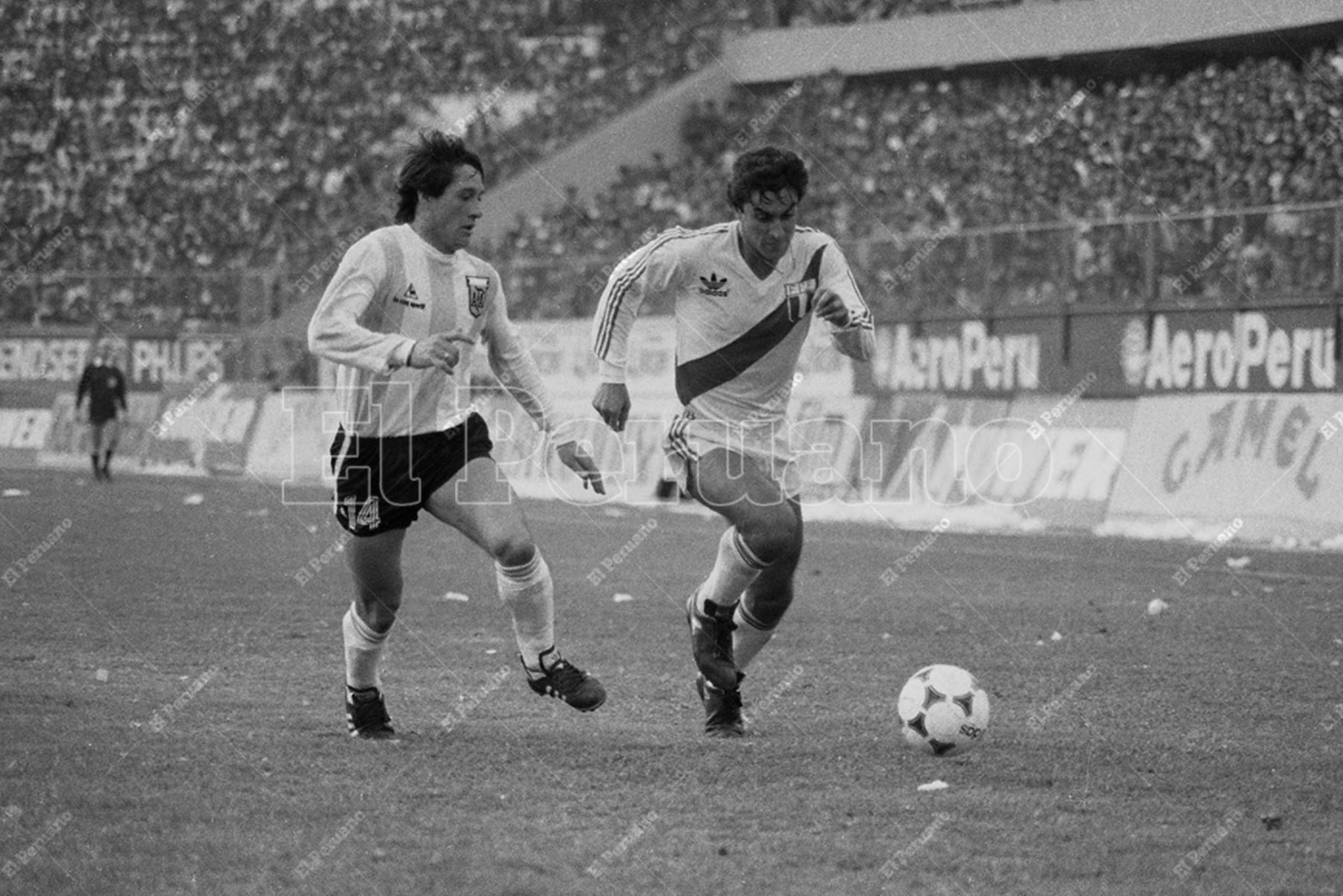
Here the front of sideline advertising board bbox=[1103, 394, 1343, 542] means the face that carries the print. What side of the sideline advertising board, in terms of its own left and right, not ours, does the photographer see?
front

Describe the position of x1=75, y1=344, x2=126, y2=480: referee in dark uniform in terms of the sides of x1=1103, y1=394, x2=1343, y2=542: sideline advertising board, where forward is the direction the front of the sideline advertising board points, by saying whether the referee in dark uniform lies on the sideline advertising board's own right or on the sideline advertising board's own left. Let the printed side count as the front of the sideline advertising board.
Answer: on the sideline advertising board's own right

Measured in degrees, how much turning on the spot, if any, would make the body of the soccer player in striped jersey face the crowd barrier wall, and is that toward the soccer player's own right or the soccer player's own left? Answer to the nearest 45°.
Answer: approximately 90° to the soccer player's own left

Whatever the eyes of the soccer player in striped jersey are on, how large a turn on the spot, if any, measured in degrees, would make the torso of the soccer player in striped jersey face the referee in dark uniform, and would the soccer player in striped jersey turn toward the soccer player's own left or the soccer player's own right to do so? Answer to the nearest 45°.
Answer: approximately 135° to the soccer player's own left

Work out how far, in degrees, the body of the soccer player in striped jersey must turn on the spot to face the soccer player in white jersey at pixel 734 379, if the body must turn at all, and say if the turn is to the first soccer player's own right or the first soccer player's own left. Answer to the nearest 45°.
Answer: approximately 45° to the first soccer player's own left

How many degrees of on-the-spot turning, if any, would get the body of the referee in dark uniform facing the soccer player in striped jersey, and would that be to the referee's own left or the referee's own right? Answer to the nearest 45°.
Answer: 0° — they already face them

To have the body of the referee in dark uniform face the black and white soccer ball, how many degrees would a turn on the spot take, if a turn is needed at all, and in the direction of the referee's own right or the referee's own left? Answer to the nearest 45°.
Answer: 0° — they already face it

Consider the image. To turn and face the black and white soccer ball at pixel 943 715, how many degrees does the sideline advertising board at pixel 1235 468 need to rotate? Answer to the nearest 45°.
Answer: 0° — it already faces it

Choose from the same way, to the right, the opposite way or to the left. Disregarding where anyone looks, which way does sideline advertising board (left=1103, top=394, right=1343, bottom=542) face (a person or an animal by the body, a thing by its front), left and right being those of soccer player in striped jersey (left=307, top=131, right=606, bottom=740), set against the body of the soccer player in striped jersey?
to the right

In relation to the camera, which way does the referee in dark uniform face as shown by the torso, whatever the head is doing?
toward the camera

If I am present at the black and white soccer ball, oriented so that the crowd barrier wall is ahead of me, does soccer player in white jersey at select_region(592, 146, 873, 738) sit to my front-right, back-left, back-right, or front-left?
front-left

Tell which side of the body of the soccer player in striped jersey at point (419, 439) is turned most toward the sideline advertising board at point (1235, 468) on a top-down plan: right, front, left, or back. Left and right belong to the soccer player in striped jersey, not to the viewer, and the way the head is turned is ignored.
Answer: left

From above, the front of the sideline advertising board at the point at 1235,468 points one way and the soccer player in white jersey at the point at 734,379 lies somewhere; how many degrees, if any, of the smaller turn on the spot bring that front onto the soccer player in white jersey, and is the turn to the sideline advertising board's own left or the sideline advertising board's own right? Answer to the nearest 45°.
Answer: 0° — it already faces them

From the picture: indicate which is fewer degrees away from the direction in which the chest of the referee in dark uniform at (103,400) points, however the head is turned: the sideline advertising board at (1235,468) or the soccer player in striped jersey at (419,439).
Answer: the soccer player in striped jersey

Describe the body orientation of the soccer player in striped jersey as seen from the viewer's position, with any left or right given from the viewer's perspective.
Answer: facing the viewer and to the right of the viewer

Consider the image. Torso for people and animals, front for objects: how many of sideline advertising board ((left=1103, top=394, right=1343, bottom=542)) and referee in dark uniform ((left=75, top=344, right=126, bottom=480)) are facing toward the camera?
2
